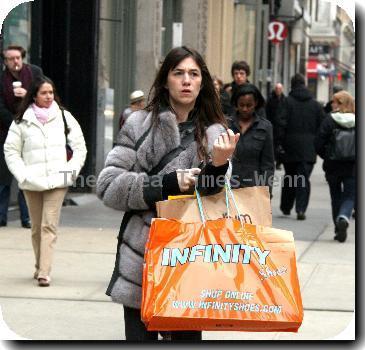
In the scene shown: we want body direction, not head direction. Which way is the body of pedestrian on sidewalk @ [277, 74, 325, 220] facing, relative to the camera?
away from the camera

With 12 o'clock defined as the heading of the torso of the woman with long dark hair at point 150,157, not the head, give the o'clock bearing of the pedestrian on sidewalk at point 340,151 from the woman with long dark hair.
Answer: The pedestrian on sidewalk is roughly at 8 o'clock from the woman with long dark hair.

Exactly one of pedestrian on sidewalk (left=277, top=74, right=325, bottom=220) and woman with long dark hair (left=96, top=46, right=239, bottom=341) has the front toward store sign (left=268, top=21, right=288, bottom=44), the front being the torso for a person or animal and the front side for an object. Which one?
the pedestrian on sidewalk

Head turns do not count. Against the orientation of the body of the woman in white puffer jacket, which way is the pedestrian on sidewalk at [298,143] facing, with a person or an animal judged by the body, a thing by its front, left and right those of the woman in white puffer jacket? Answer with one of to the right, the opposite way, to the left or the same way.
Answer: the opposite way

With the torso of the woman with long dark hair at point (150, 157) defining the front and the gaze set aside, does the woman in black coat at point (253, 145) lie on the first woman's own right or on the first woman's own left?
on the first woman's own left

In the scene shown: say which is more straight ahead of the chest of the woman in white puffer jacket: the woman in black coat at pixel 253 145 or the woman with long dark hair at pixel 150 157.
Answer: the woman with long dark hair

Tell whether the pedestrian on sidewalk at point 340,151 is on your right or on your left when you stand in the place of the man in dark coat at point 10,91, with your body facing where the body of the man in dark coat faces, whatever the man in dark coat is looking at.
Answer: on your left

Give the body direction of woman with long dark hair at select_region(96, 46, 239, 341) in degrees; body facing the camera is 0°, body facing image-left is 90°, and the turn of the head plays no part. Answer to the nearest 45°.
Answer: approximately 315°
